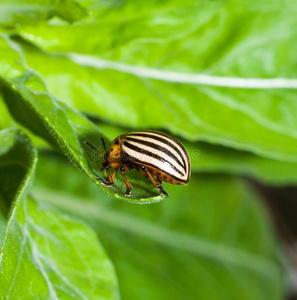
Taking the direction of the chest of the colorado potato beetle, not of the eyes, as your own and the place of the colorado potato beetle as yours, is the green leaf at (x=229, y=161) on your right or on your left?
on your right

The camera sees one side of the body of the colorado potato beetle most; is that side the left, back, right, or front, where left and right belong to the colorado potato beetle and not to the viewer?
left

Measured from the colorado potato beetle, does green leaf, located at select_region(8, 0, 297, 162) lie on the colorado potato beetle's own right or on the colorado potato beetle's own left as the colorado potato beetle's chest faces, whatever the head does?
on the colorado potato beetle's own right
